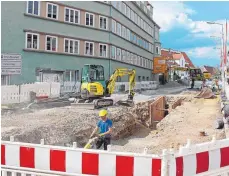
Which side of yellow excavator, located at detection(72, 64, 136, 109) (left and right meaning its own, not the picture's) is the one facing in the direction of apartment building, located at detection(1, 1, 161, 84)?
left

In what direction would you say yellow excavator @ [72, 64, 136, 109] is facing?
to the viewer's right

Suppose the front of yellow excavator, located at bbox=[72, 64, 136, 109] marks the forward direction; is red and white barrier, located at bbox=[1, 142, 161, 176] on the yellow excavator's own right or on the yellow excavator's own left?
on the yellow excavator's own right

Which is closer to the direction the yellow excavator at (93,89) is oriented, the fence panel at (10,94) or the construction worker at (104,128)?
the construction worker

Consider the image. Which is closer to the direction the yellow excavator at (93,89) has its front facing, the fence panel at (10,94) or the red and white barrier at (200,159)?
the red and white barrier

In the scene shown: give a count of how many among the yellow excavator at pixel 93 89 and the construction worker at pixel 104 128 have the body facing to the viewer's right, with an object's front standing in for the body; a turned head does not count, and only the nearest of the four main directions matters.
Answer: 1

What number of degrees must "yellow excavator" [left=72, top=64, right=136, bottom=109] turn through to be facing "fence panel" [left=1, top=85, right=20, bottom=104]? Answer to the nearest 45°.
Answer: approximately 180°

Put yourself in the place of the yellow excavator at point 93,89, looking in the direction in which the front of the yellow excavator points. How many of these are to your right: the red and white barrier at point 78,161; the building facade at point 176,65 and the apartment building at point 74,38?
1
